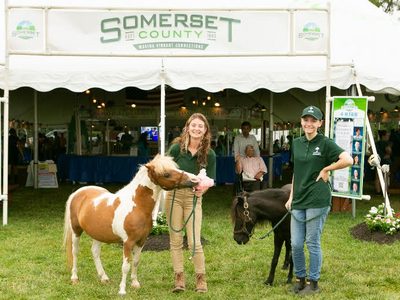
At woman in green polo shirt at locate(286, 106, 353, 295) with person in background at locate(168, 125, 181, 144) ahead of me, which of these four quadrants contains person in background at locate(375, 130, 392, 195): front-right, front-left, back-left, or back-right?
front-right

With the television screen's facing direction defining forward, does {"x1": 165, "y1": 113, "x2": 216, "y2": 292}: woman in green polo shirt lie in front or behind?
in front

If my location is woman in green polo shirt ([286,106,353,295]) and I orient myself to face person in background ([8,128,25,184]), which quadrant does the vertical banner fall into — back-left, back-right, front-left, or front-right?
front-right

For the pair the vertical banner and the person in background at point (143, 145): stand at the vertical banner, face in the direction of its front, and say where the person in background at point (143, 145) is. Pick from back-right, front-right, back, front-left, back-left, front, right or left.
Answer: back-right

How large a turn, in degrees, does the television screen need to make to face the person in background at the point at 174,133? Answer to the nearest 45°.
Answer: approximately 45° to its left

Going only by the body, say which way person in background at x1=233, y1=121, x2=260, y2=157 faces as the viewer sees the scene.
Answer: toward the camera

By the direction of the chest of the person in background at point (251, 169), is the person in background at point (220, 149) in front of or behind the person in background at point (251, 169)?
behind

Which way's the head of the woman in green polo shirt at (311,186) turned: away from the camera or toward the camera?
toward the camera

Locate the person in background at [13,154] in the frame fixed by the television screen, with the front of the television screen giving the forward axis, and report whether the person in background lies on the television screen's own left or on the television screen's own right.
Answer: on the television screen's own right

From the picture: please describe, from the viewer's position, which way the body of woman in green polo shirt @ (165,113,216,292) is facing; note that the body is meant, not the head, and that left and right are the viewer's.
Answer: facing the viewer

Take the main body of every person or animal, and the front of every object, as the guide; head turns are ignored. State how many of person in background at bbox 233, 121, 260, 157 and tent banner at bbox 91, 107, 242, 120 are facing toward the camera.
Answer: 2

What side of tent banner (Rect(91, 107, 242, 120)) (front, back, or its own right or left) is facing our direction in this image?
front

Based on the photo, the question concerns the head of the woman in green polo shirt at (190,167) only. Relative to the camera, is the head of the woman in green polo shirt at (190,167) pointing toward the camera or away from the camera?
toward the camera

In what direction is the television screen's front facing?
toward the camera

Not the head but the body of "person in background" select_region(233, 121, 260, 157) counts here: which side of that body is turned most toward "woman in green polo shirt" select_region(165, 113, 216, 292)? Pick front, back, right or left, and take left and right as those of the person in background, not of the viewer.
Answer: front
